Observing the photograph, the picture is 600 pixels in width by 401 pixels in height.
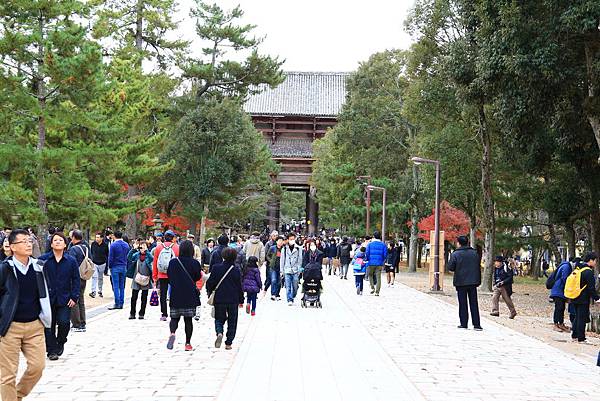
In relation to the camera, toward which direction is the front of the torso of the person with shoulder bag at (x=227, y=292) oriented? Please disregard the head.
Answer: away from the camera

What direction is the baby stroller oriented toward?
toward the camera

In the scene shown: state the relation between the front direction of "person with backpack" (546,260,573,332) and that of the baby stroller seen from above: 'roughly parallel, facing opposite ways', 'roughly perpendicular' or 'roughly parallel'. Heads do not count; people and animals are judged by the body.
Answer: roughly perpendicular

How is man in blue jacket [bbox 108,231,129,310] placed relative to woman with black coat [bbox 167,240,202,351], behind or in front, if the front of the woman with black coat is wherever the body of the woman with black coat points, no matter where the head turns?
in front

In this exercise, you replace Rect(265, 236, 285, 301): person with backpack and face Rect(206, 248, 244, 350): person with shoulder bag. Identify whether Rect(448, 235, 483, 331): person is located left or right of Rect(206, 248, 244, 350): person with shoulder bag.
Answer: left

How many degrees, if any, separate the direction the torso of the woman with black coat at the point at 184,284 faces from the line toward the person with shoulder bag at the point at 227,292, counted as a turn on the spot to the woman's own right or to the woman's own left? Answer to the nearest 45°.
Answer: approximately 45° to the woman's own right

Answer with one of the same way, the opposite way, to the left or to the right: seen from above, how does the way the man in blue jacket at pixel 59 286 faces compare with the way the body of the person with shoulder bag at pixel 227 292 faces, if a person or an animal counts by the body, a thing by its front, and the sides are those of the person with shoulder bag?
the opposite way

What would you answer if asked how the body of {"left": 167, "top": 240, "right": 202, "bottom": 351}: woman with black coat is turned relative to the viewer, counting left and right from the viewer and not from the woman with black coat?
facing away from the viewer

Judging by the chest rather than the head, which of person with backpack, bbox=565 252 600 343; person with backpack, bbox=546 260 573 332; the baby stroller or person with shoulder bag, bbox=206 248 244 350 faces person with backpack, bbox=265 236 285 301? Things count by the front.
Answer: person with shoulder bag, bbox=206 248 244 350

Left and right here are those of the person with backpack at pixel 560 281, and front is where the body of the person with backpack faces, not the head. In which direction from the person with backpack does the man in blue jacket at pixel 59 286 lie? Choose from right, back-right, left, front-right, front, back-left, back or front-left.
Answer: back-right

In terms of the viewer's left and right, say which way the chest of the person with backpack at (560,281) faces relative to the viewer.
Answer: facing to the right of the viewer
